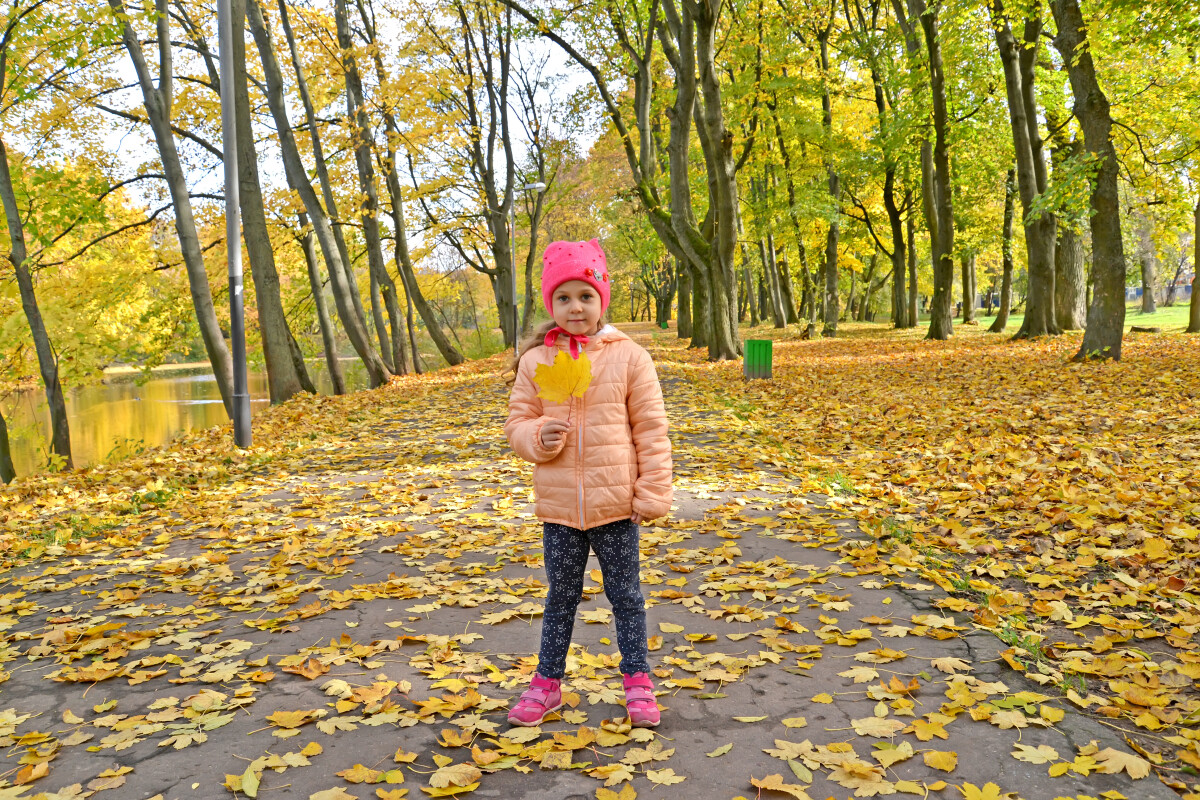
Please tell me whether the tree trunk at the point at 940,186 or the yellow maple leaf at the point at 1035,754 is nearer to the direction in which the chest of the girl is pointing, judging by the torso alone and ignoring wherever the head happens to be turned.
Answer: the yellow maple leaf

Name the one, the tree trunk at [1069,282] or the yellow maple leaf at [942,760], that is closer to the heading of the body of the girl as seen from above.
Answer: the yellow maple leaf

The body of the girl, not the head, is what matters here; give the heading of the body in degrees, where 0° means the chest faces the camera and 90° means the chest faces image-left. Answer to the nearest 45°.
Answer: approximately 0°

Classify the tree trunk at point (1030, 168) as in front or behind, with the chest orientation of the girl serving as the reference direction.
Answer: behind

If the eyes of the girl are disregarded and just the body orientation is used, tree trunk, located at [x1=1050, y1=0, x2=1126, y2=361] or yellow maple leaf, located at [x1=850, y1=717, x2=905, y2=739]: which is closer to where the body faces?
the yellow maple leaf

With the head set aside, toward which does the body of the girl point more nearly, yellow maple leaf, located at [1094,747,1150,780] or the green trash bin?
the yellow maple leaf

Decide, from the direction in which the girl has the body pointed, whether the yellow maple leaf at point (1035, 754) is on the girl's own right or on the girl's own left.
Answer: on the girl's own left

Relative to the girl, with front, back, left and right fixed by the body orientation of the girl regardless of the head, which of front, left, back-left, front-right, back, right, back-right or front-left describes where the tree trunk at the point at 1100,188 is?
back-left

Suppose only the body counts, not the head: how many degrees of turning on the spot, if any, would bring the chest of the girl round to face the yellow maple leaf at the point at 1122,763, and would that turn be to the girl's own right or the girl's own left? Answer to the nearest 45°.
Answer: approximately 90° to the girl's own left
